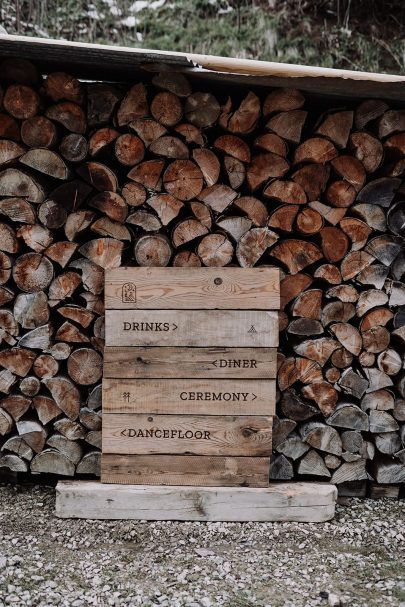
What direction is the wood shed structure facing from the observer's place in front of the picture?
facing the viewer
